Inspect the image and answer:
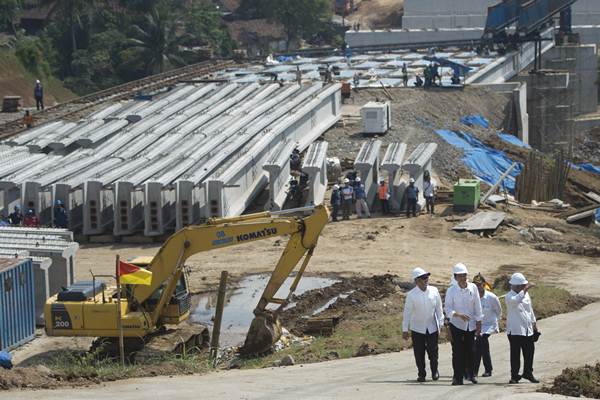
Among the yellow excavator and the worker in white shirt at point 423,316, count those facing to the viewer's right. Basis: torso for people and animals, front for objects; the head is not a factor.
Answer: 1

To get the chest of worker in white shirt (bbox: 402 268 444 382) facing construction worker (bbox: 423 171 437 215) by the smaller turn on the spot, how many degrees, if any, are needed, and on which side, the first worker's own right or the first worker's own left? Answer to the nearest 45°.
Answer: approximately 180°

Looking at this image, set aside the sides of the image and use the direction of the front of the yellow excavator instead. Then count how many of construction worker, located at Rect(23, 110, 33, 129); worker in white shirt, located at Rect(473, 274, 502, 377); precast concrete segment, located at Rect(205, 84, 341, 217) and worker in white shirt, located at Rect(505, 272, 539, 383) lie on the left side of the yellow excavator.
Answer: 2

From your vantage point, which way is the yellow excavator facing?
to the viewer's right

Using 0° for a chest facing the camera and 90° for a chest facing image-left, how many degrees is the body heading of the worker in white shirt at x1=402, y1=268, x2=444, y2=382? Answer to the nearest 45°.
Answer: approximately 0°

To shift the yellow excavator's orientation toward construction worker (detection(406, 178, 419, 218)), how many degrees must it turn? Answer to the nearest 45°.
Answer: approximately 45° to its left

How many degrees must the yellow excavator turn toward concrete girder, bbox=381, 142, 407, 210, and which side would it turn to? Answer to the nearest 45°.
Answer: approximately 45° to its left

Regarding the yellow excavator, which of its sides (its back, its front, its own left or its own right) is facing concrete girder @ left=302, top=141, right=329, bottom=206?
left

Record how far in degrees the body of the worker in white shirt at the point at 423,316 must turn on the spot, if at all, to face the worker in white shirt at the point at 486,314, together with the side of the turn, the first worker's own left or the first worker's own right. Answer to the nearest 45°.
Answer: approximately 135° to the first worker's own left

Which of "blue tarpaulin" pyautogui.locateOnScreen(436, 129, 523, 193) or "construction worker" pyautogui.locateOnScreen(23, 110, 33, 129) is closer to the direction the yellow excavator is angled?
the blue tarpaulin

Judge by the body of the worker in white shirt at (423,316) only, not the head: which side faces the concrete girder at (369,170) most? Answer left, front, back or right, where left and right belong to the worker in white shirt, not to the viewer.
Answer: back

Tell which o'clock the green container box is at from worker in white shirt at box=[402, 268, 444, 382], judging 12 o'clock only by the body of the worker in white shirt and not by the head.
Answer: The green container box is roughly at 6 o'clock from the worker in white shirt.

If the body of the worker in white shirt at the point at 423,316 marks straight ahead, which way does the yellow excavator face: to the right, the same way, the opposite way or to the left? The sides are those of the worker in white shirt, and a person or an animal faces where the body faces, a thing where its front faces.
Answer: to the left
